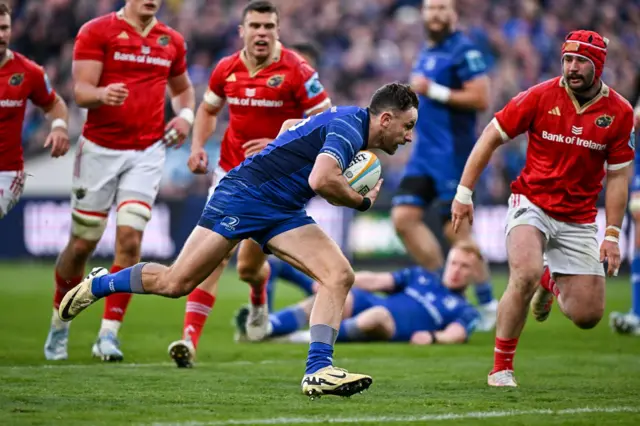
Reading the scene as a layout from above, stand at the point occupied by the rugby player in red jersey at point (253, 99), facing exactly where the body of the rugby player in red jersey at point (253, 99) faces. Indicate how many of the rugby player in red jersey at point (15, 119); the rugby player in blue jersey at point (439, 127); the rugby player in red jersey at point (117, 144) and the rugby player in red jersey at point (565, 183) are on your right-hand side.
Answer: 2

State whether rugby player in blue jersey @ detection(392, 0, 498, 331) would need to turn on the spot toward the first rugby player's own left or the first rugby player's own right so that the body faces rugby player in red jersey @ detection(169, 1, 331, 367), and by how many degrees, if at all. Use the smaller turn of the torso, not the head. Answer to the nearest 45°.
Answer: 0° — they already face them

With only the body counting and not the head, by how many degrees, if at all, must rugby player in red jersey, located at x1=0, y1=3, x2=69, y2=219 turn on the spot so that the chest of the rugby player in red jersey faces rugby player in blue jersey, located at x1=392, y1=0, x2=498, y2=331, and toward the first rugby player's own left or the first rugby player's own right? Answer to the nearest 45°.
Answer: approximately 90° to the first rugby player's own left

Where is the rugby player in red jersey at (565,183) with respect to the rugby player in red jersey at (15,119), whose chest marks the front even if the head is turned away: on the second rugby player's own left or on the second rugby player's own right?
on the second rugby player's own left

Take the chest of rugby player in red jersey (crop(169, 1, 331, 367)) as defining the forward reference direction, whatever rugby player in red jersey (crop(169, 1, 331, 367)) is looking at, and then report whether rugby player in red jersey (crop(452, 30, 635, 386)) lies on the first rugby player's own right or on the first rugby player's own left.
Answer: on the first rugby player's own left

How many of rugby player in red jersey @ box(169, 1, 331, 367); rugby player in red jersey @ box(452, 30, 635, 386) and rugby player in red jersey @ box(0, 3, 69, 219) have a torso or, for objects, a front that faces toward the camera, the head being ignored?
3

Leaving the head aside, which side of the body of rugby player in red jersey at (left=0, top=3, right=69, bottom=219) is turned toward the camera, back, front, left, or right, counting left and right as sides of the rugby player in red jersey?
front

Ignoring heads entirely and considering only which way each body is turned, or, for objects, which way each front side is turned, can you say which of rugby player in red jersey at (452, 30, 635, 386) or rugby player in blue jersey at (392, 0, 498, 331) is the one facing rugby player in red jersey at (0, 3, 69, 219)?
the rugby player in blue jersey

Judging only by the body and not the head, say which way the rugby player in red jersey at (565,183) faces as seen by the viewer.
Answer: toward the camera

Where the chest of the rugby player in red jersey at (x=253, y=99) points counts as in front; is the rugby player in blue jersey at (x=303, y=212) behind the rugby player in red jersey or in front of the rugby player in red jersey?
in front

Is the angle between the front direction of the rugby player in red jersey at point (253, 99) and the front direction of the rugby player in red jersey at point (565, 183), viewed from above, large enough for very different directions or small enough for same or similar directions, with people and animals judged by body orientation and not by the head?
same or similar directions

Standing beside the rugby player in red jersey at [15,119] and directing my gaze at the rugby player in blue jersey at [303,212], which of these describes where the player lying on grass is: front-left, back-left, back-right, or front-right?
front-left

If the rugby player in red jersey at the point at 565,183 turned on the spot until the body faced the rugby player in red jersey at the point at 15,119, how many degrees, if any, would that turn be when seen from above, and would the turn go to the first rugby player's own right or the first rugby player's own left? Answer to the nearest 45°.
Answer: approximately 90° to the first rugby player's own right

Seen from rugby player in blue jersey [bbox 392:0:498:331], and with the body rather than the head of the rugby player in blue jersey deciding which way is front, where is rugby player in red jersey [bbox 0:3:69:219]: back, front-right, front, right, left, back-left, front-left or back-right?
front
